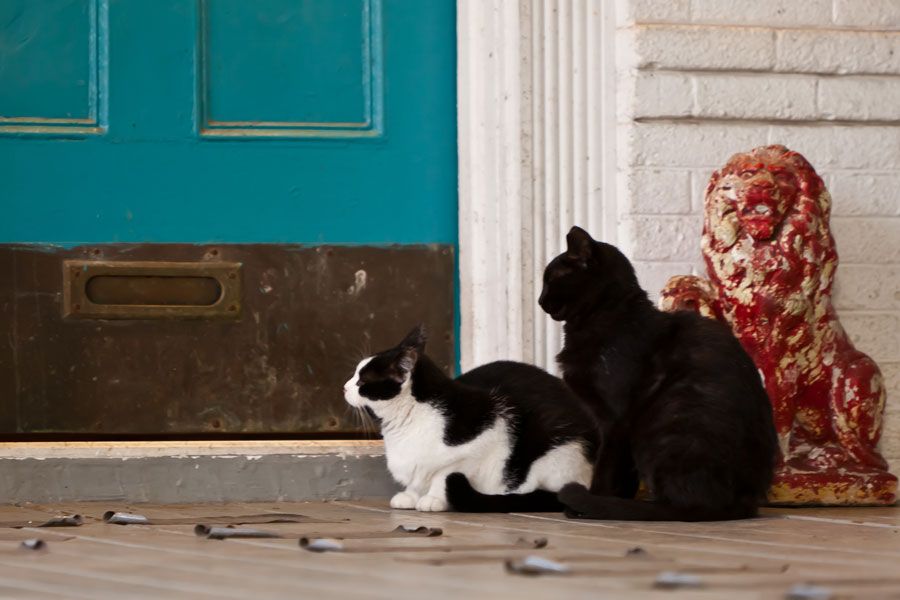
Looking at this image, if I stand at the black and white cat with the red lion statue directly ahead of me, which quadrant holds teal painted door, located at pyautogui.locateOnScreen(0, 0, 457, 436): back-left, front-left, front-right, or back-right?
back-left

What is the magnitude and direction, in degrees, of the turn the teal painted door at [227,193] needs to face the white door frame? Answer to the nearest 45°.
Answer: approximately 90° to its left

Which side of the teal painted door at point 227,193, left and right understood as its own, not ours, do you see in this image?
front

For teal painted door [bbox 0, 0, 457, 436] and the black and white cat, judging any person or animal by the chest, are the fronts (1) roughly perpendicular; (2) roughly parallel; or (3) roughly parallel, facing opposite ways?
roughly perpendicular

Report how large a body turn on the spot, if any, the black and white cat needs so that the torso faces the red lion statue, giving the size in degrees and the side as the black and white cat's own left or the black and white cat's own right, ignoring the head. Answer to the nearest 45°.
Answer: approximately 180°

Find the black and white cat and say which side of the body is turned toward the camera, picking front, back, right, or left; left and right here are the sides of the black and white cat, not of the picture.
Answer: left
